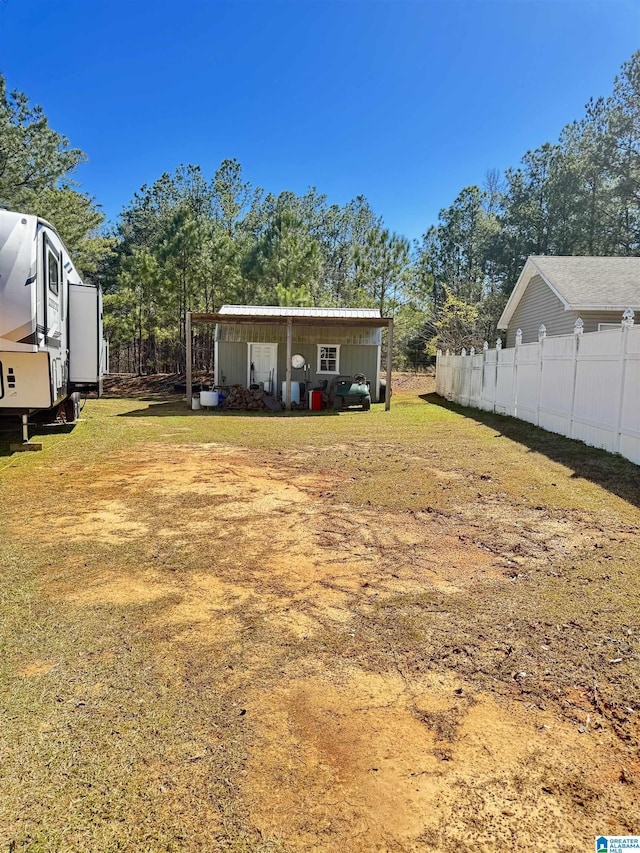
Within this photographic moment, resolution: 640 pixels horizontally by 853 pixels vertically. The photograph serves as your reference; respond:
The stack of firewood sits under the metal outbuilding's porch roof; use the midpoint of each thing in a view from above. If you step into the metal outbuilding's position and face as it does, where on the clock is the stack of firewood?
The stack of firewood is roughly at 1 o'clock from the metal outbuilding.

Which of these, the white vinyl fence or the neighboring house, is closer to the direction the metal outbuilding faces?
the white vinyl fence

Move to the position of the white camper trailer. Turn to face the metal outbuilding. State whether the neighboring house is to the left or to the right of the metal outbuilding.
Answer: right

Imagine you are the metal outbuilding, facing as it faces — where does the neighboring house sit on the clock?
The neighboring house is roughly at 10 o'clock from the metal outbuilding.

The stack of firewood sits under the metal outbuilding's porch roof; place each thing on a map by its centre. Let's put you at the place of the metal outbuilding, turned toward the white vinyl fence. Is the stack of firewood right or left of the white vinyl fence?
right

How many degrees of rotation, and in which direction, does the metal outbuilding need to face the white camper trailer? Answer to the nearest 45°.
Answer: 0° — it already faces it
